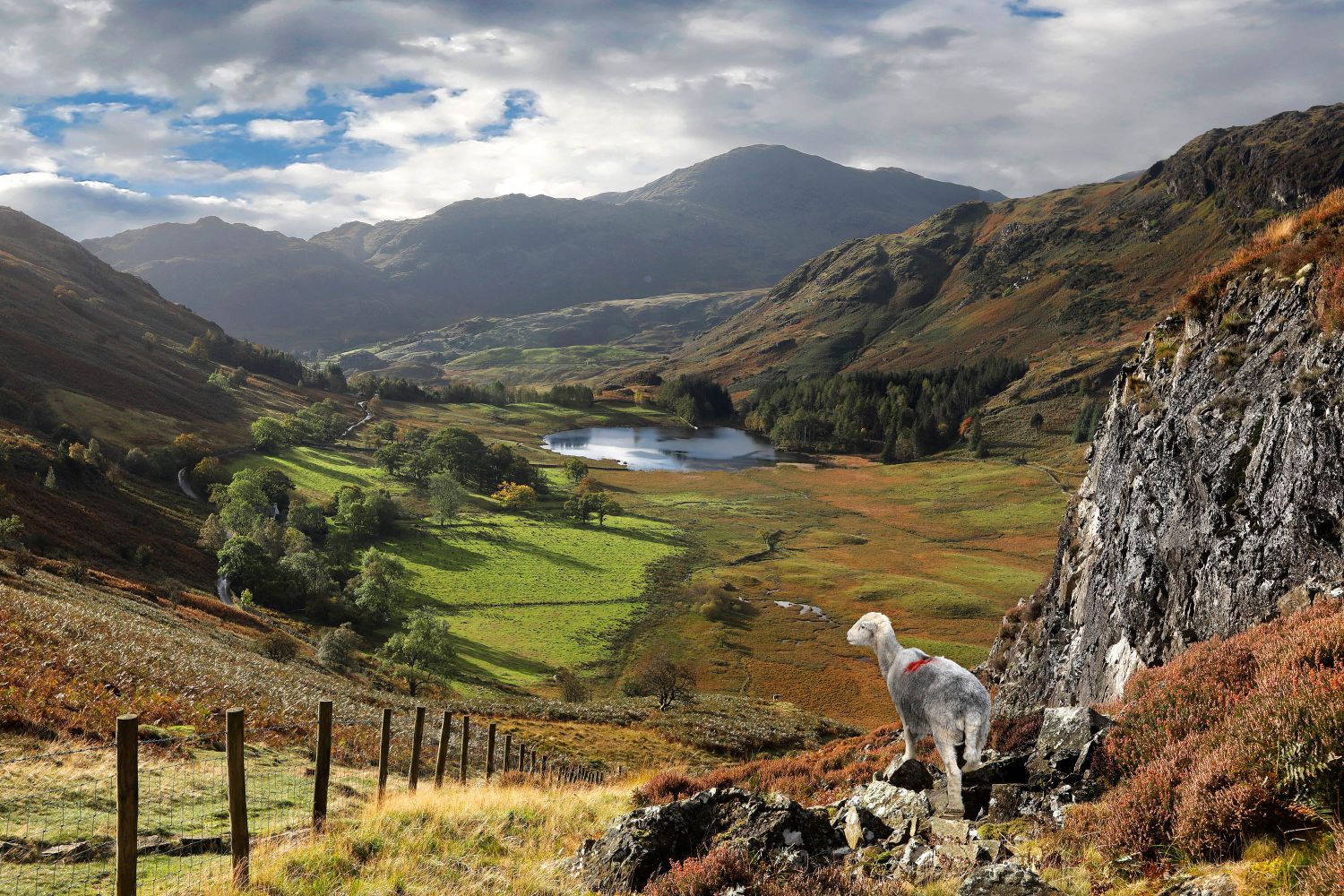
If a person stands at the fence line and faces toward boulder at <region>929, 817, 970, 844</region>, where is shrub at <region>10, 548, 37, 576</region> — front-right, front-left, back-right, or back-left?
back-left

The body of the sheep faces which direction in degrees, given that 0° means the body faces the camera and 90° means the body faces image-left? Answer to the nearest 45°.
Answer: approximately 135°

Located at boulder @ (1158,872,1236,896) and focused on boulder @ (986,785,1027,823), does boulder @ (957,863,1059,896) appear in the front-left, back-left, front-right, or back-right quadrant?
front-left

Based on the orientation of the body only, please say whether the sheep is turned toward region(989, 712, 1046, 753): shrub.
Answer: no

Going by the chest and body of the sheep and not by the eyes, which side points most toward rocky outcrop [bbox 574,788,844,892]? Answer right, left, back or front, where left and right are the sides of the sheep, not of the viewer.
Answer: left

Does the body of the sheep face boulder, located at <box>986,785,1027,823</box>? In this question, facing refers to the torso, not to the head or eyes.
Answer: no

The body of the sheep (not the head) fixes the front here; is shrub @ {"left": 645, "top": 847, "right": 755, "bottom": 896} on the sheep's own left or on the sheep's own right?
on the sheep's own left

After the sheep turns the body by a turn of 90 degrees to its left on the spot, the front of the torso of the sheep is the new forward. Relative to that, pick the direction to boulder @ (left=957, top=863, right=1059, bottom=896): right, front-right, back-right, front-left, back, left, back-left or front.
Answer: front-left

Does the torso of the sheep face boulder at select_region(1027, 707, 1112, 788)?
no

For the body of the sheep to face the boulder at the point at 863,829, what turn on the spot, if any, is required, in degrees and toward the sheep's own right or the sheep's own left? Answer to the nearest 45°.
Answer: approximately 90° to the sheep's own left

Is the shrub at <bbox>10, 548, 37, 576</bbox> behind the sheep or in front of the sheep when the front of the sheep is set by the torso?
in front

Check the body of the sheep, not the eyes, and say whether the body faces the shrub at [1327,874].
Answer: no
